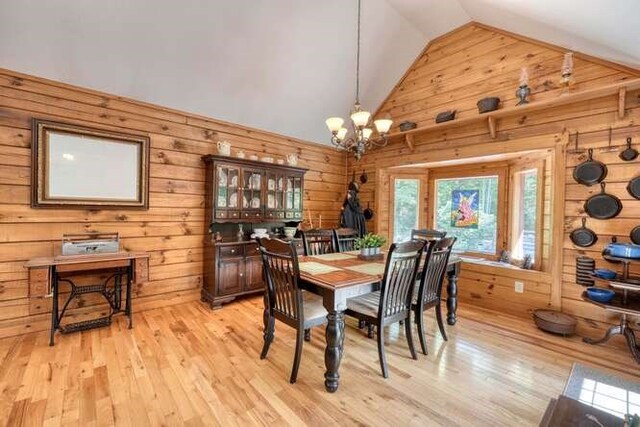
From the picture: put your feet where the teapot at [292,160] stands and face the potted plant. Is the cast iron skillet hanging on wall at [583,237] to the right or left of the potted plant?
left

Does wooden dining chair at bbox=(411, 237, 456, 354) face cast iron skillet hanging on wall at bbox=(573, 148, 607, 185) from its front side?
no

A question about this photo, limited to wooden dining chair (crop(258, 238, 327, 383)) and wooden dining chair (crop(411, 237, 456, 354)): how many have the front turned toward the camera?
0

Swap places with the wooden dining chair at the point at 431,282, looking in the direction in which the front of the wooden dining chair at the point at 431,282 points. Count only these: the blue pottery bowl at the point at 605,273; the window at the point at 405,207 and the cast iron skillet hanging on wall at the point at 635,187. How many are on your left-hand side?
0

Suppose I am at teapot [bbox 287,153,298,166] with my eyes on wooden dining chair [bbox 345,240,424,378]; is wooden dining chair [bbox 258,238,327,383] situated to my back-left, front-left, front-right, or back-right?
front-right

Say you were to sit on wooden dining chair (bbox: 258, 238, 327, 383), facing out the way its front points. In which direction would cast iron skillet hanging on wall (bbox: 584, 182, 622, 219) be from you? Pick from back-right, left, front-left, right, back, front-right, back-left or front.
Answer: front-right

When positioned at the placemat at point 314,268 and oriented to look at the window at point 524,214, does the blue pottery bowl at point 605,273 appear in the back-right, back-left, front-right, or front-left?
front-right

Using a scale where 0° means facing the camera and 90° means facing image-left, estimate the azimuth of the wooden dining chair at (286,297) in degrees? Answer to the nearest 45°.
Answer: approximately 225°

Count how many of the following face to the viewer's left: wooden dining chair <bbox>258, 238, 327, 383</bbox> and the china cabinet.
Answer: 0

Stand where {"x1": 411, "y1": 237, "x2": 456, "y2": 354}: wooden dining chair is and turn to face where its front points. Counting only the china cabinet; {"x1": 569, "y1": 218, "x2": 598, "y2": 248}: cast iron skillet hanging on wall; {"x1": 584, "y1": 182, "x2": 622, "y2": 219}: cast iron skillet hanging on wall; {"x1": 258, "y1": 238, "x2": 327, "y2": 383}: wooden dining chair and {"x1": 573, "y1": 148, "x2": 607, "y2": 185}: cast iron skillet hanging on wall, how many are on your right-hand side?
3

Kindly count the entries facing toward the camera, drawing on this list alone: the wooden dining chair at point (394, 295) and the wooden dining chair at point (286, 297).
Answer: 0

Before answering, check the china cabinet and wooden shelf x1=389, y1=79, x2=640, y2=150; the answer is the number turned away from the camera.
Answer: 0

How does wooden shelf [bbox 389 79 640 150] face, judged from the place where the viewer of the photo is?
facing the viewer and to the left of the viewer

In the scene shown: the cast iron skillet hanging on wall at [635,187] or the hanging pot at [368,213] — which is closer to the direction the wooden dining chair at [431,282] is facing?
the hanging pot

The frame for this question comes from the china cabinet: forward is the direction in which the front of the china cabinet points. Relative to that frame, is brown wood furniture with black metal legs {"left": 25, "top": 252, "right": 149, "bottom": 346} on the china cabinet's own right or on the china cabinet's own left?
on the china cabinet's own right

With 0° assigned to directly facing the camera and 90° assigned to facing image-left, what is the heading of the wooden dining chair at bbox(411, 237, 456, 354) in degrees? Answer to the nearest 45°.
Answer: approximately 135°

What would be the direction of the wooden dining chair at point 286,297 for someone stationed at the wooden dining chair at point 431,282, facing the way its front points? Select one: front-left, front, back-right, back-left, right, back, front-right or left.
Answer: left

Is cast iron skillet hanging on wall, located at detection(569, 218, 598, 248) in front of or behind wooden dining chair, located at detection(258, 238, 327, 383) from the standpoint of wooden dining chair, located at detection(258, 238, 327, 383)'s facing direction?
in front

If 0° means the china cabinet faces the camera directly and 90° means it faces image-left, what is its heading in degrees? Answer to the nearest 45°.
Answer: approximately 315°
